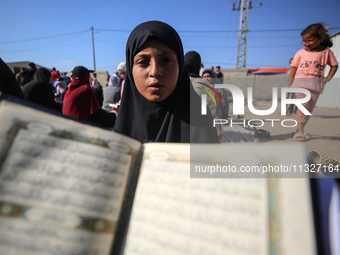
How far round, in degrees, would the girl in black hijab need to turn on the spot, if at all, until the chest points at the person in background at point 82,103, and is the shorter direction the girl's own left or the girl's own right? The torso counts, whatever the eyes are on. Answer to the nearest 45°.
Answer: approximately 135° to the girl's own right

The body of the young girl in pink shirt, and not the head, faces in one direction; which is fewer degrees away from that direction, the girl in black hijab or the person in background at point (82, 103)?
the girl in black hijab

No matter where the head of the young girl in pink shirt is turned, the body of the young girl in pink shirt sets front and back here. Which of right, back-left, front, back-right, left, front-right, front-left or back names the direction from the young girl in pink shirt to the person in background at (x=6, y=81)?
front-right

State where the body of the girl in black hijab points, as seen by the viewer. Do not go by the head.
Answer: toward the camera

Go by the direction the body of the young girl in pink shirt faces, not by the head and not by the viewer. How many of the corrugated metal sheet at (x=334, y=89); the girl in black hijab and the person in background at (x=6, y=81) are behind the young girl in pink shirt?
1

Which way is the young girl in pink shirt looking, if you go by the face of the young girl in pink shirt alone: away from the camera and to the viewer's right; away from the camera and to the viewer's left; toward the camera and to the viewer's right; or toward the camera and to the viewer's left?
toward the camera and to the viewer's left

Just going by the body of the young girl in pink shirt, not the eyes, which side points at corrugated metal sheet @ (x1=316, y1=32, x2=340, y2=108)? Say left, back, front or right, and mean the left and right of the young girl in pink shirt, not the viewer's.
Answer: back

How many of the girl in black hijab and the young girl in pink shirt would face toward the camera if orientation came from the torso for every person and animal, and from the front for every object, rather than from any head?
2

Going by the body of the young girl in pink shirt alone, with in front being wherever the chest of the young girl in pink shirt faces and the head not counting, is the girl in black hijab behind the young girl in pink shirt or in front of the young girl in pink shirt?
in front

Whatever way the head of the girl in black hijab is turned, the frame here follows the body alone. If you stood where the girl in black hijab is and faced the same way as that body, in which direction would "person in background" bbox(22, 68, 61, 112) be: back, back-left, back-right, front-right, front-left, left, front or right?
back-right

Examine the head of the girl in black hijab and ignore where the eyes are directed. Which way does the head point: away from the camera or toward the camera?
toward the camera

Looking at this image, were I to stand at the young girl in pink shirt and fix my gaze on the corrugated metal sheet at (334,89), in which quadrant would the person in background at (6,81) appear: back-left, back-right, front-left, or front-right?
back-left

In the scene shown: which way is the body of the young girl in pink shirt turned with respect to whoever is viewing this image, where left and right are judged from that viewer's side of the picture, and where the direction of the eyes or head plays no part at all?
facing the viewer
